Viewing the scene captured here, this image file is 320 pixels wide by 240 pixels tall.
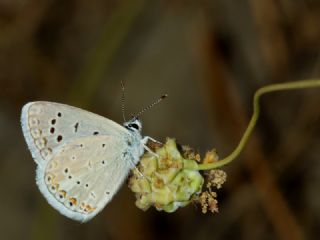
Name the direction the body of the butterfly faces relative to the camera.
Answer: to the viewer's right
